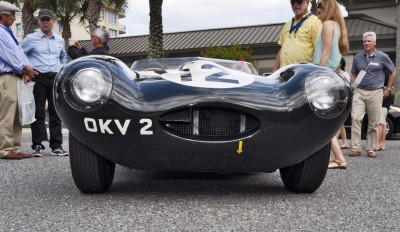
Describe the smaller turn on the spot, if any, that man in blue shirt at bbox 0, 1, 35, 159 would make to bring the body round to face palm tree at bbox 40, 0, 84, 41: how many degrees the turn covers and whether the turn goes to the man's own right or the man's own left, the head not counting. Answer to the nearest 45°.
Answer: approximately 90° to the man's own left

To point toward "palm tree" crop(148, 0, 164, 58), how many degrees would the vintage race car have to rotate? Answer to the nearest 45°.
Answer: approximately 180°

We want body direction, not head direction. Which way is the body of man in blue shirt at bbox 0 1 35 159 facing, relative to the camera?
to the viewer's right

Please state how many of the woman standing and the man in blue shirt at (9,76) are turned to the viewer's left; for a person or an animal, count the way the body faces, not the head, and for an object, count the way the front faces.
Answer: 1

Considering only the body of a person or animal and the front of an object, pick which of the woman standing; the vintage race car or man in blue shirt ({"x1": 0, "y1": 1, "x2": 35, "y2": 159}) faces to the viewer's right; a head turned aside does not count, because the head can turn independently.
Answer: the man in blue shirt

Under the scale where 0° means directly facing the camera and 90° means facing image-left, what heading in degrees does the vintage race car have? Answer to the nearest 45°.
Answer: approximately 0°

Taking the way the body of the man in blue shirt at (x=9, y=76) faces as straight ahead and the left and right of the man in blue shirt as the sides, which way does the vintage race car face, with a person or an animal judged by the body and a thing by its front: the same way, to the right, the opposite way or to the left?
to the right

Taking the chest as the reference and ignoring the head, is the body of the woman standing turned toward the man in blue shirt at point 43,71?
yes

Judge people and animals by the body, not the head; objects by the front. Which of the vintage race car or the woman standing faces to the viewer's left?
the woman standing

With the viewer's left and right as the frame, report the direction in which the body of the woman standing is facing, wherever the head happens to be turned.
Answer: facing to the left of the viewer

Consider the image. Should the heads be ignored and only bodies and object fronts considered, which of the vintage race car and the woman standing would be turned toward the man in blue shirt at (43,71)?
the woman standing
